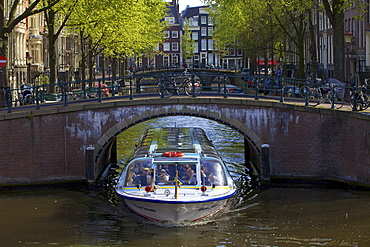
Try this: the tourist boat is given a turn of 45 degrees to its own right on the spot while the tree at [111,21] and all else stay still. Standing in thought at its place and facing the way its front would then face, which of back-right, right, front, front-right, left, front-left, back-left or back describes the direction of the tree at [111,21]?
back-right

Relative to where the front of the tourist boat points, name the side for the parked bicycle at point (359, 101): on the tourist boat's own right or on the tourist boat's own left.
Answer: on the tourist boat's own left

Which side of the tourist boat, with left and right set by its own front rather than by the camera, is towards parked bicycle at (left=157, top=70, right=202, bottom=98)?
back

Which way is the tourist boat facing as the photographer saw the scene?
facing the viewer
